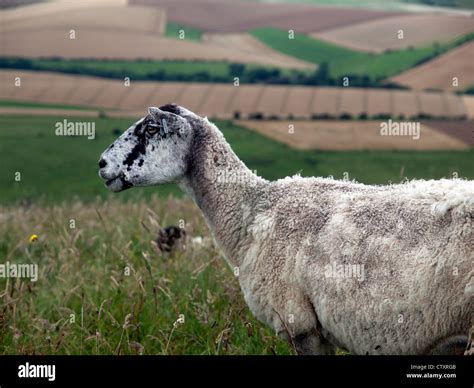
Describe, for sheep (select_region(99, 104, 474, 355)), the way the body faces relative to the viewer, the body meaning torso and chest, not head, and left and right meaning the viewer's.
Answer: facing to the left of the viewer
